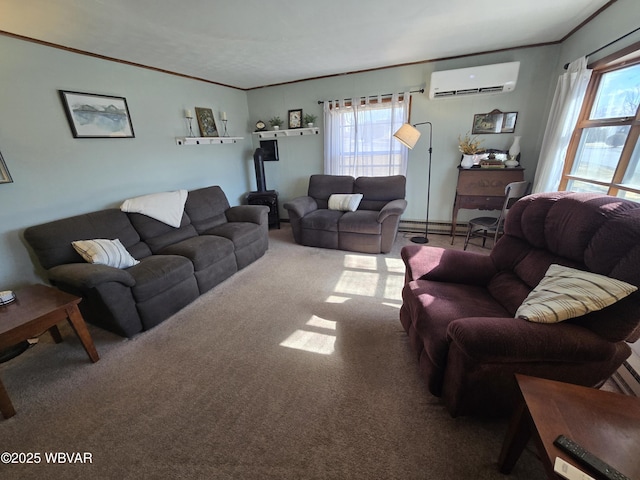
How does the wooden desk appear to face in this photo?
toward the camera

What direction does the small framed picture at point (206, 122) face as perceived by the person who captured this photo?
facing the viewer and to the right of the viewer

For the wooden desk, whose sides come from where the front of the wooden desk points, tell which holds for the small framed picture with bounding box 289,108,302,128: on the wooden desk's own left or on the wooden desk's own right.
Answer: on the wooden desk's own right

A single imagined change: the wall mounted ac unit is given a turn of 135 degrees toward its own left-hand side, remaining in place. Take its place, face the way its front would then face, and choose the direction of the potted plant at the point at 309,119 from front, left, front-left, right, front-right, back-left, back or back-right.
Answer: back-left

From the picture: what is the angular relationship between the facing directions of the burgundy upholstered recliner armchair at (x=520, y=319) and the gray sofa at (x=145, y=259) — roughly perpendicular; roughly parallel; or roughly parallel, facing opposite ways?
roughly parallel, facing opposite ways

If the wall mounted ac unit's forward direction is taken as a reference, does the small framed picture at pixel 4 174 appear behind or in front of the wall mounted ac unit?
in front

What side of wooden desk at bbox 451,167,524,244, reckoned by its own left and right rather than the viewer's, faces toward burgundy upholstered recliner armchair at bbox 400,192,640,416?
front

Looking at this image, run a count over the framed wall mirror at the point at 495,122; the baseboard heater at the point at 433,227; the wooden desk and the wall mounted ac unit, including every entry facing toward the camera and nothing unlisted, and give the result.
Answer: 4

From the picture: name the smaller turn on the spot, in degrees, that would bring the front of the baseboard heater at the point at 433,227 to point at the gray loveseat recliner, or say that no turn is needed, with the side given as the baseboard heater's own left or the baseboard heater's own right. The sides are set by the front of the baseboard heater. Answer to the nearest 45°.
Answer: approximately 45° to the baseboard heater's own right

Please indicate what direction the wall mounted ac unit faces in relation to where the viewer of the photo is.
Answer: facing the viewer

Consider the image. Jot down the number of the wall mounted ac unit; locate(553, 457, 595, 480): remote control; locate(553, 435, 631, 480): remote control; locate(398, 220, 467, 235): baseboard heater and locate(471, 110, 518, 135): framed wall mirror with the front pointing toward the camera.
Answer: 3

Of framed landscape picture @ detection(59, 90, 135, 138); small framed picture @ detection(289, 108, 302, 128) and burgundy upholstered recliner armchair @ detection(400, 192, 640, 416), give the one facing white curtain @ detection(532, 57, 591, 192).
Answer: the framed landscape picture

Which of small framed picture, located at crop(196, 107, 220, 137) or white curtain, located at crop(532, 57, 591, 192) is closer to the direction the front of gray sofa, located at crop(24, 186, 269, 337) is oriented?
the white curtain

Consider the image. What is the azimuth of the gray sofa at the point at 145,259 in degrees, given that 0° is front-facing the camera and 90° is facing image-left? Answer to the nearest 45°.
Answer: approximately 315°

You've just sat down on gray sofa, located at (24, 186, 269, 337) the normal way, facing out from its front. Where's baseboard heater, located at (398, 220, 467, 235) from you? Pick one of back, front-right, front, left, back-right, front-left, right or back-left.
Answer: front-left

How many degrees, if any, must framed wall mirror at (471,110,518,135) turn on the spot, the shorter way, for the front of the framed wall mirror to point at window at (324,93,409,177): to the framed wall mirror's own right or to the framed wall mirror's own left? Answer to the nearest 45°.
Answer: approximately 90° to the framed wall mirror's own right

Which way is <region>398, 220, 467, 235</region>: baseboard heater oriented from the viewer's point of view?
toward the camera
